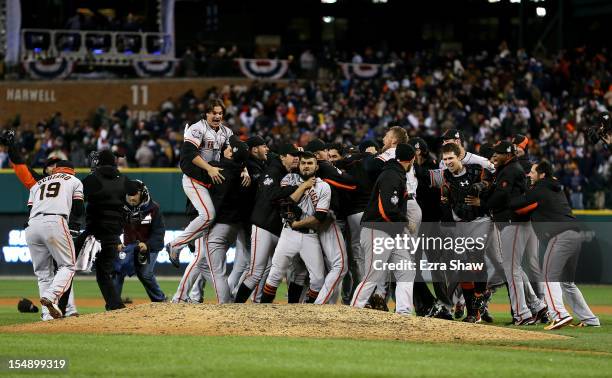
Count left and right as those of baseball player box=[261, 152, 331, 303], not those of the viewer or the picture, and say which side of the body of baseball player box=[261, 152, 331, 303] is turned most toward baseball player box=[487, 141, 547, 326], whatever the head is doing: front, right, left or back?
left

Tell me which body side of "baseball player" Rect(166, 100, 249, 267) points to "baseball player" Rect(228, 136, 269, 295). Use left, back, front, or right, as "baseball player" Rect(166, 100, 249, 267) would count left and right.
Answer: left

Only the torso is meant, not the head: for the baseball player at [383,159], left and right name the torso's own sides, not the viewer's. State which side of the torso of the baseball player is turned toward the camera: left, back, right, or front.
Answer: left

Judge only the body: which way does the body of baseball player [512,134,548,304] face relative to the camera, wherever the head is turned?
to the viewer's left

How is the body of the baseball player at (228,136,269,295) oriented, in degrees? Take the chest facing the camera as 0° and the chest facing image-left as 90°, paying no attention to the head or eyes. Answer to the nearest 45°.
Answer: approximately 270°

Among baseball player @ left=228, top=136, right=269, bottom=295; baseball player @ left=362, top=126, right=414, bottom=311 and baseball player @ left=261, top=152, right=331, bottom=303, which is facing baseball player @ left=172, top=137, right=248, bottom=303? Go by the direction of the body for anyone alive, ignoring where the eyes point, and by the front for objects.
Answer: baseball player @ left=362, top=126, right=414, bottom=311

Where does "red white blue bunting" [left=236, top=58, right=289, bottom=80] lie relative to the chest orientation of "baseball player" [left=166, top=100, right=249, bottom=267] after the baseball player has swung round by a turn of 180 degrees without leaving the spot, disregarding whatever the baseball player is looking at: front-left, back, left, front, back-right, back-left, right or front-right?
front-right

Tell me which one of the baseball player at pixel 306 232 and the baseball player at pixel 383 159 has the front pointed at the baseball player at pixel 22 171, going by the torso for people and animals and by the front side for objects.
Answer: the baseball player at pixel 383 159

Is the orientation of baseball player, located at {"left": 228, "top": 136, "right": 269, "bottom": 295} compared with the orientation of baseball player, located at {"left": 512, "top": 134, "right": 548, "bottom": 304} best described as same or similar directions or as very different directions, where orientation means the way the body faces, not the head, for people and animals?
very different directions

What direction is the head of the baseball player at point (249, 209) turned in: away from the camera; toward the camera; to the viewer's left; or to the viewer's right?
to the viewer's right
